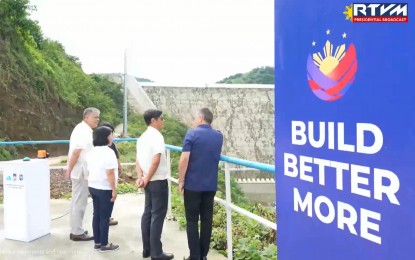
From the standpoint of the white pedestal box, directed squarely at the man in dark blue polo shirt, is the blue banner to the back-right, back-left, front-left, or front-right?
front-right

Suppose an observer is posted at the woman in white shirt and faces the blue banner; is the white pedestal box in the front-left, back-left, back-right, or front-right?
back-right

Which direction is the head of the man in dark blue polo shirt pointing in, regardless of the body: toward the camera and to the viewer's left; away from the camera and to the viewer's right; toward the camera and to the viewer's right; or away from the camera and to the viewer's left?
away from the camera and to the viewer's left

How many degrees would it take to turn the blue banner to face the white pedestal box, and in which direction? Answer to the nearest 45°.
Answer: approximately 90° to its right

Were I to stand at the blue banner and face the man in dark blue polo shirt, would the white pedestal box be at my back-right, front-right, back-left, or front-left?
front-left

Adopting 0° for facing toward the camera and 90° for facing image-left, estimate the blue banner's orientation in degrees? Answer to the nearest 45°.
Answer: approximately 45°

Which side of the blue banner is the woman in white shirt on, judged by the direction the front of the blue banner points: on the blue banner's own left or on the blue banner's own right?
on the blue banner's own right

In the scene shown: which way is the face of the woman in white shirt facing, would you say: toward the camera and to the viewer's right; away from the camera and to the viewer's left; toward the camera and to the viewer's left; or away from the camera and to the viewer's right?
away from the camera and to the viewer's right

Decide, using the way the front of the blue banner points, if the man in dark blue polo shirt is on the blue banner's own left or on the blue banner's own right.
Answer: on the blue banner's own right

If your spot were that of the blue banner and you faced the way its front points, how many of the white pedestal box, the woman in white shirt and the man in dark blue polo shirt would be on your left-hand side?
0

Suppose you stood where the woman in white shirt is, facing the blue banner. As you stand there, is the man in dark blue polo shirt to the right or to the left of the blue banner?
left
